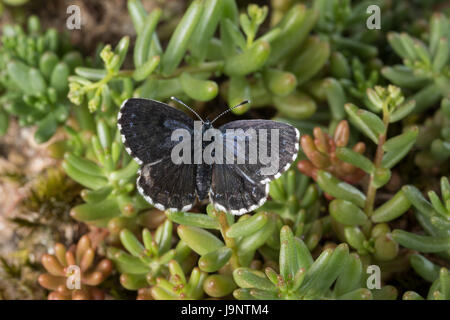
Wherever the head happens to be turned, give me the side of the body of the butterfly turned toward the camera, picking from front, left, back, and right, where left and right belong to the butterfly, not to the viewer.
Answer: back

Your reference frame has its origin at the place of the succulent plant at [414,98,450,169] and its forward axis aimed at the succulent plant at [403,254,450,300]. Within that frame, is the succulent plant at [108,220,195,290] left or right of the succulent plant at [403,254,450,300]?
right

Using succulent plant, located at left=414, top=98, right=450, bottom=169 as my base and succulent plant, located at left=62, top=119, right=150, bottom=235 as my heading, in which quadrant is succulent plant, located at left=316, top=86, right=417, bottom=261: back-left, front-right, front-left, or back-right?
front-left

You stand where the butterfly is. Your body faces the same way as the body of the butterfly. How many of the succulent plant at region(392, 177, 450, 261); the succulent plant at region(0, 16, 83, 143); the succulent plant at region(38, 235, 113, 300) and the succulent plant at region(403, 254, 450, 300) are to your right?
2

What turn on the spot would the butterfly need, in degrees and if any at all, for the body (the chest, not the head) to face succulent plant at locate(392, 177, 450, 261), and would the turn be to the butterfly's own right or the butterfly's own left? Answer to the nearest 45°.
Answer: approximately 90° to the butterfly's own right

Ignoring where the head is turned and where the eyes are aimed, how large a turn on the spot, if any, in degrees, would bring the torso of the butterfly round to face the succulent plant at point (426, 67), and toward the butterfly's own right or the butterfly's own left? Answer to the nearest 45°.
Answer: approximately 45° to the butterfly's own right

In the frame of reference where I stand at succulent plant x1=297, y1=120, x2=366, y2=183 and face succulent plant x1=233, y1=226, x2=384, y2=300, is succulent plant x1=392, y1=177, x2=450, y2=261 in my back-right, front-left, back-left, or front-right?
front-left

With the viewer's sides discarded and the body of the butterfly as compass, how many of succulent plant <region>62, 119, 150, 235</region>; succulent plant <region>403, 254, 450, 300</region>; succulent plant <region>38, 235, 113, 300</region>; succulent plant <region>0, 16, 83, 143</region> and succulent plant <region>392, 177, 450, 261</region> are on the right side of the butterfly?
2

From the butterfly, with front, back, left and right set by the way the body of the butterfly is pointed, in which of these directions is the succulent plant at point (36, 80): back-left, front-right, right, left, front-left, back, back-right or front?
front-left

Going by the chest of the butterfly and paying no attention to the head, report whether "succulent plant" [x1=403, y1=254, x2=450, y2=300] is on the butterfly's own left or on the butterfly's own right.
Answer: on the butterfly's own right

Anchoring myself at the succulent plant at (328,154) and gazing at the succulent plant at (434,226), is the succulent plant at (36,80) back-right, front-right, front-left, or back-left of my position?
back-right
